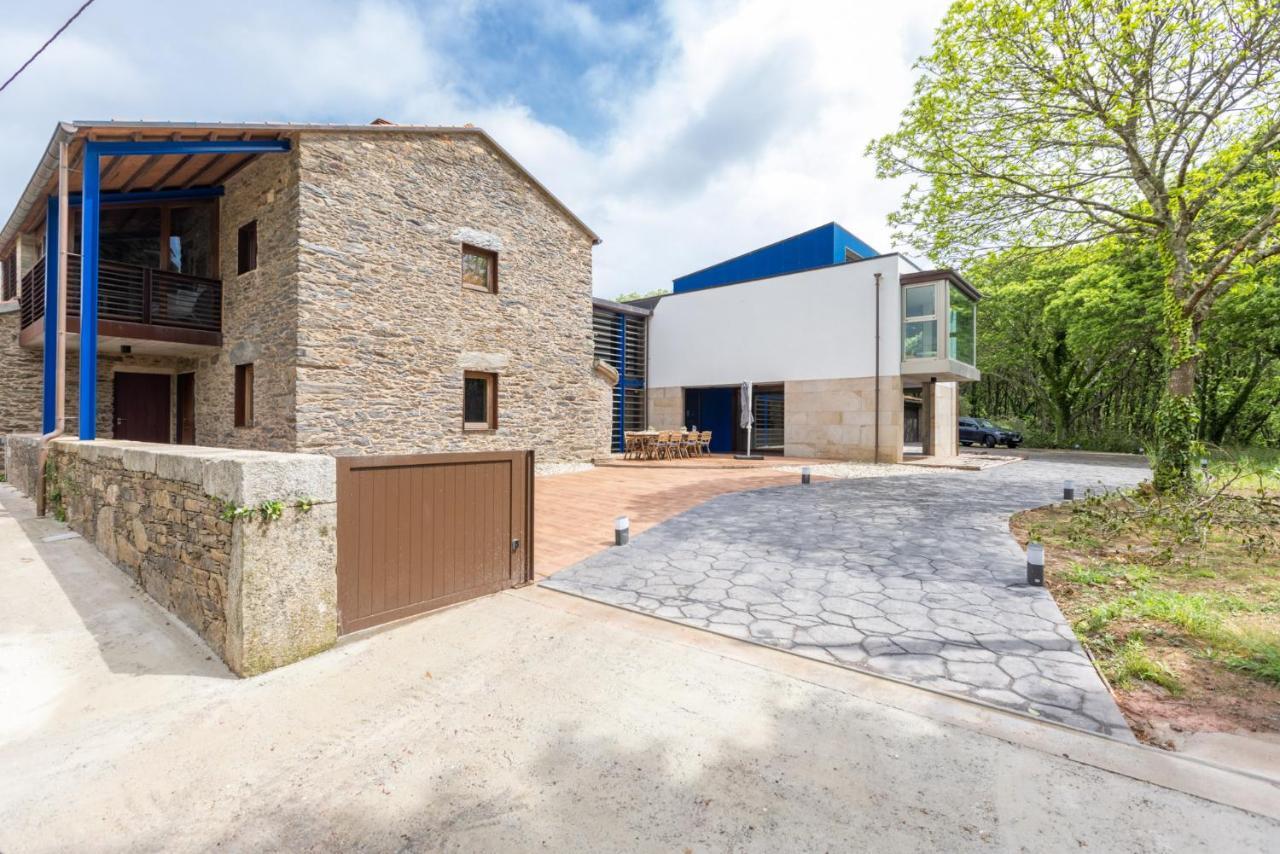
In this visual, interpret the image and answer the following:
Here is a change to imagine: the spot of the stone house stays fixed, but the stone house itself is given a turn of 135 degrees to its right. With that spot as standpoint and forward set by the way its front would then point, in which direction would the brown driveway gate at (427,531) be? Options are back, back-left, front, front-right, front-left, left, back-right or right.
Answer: back

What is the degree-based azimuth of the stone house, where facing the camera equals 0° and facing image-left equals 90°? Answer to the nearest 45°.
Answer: approximately 45°

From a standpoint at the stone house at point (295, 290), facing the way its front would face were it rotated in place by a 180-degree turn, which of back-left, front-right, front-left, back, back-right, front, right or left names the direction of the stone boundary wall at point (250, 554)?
back-right

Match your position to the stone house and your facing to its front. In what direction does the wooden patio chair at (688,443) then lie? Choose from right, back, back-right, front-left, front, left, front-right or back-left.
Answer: back-left

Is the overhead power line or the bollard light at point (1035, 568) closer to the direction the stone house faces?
the overhead power line

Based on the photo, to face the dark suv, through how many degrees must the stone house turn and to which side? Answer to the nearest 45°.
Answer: approximately 135° to its left

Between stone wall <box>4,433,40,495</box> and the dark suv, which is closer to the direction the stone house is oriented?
the stone wall

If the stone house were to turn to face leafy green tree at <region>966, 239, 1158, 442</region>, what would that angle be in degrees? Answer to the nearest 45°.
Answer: approximately 135° to its left

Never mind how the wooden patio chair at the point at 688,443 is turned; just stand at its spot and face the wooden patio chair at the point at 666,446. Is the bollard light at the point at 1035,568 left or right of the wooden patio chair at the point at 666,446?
left

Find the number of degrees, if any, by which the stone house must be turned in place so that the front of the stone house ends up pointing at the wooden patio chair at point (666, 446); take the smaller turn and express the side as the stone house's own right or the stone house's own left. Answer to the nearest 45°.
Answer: approximately 135° to the stone house's own left

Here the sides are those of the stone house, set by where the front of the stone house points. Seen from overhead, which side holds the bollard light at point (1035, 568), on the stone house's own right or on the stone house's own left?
on the stone house's own left
